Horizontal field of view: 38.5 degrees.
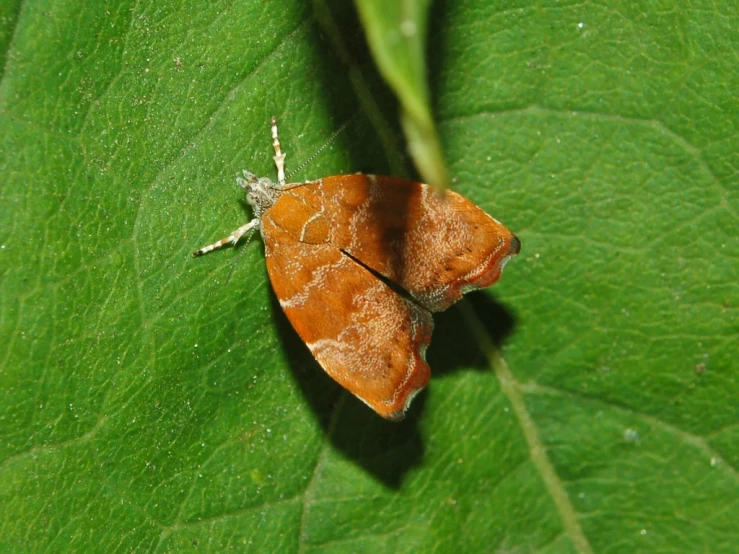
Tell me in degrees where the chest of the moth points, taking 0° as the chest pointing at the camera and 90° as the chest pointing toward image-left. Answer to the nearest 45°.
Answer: approximately 135°
